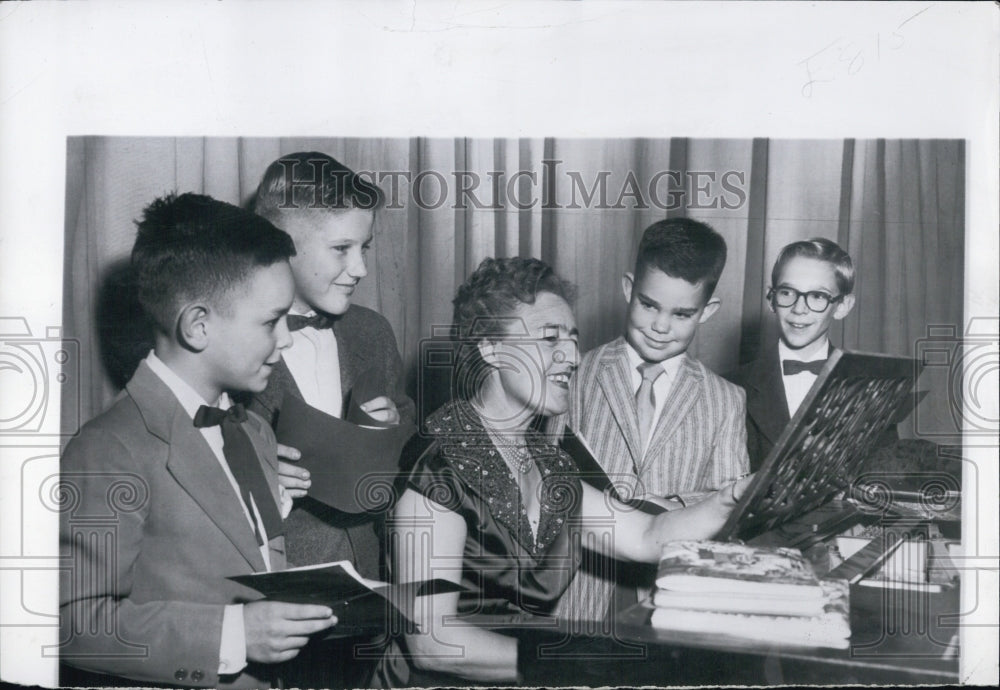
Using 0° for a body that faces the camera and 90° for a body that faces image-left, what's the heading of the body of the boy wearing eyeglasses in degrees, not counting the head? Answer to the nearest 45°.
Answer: approximately 0°

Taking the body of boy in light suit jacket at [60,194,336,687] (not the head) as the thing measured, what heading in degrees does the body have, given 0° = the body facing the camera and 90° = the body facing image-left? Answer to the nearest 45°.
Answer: approximately 315°

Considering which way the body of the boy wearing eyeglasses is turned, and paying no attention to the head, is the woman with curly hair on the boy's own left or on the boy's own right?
on the boy's own right

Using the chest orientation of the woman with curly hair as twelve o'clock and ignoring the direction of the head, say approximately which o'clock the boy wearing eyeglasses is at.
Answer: The boy wearing eyeglasses is roughly at 10 o'clock from the woman with curly hair.

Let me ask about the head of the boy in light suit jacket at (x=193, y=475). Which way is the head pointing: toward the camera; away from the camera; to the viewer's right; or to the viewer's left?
to the viewer's right

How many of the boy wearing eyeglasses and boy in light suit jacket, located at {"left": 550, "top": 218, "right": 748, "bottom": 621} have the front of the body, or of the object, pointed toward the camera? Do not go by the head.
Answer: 2

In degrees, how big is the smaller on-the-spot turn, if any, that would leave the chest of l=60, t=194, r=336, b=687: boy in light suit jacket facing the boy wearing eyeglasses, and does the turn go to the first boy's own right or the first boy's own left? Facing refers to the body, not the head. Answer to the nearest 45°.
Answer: approximately 45° to the first boy's own left

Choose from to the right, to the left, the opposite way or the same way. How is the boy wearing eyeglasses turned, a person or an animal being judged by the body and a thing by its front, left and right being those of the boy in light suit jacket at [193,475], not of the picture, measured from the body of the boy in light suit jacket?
to the right

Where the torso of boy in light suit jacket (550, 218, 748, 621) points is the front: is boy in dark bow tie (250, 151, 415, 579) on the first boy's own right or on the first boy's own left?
on the first boy's own right

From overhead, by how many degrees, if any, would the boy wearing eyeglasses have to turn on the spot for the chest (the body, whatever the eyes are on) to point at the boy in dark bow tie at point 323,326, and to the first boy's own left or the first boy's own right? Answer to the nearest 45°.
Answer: approximately 90° to the first boy's own right

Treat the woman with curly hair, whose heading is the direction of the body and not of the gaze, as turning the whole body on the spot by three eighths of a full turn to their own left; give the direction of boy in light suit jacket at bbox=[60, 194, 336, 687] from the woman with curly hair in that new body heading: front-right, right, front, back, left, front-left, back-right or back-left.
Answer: left
